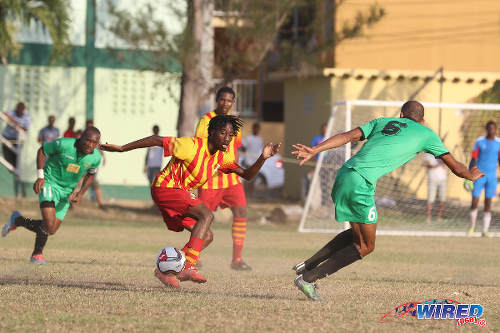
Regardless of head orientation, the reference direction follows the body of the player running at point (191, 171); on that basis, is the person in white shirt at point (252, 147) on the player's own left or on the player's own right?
on the player's own left

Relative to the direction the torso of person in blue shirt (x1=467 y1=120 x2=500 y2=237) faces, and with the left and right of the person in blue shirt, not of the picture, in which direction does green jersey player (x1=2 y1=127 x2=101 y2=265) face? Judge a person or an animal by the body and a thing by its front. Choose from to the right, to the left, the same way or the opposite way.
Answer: to the left

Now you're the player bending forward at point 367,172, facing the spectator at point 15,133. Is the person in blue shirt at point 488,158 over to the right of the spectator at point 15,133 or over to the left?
right

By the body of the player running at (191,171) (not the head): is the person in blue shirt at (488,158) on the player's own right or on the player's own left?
on the player's own left

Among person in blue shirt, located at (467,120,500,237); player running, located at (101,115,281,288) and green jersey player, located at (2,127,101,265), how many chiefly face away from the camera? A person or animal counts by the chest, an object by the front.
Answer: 0

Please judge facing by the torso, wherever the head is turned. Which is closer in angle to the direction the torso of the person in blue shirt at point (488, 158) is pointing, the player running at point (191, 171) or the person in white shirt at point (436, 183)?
the player running

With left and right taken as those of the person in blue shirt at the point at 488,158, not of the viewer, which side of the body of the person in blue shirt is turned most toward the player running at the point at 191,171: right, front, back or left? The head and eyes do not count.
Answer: front

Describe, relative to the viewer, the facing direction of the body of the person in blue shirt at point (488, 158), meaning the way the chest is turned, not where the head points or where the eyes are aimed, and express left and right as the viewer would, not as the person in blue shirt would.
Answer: facing the viewer

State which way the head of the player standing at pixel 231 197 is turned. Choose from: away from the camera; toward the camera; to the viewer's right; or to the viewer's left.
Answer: toward the camera

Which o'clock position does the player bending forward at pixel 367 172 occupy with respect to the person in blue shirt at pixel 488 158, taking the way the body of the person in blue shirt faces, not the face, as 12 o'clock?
The player bending forward is roughly at 12 o'clock from the person in blue shirt.

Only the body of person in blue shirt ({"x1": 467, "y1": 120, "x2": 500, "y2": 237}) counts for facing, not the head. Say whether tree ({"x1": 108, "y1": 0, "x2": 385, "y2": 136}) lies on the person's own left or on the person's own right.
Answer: on the person's own right

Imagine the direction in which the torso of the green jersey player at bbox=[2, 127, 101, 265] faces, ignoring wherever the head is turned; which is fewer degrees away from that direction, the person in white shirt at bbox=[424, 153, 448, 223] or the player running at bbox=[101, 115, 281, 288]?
the player running

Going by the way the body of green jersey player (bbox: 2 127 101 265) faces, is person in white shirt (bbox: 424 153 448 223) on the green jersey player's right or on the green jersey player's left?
on the green jersey player's left
